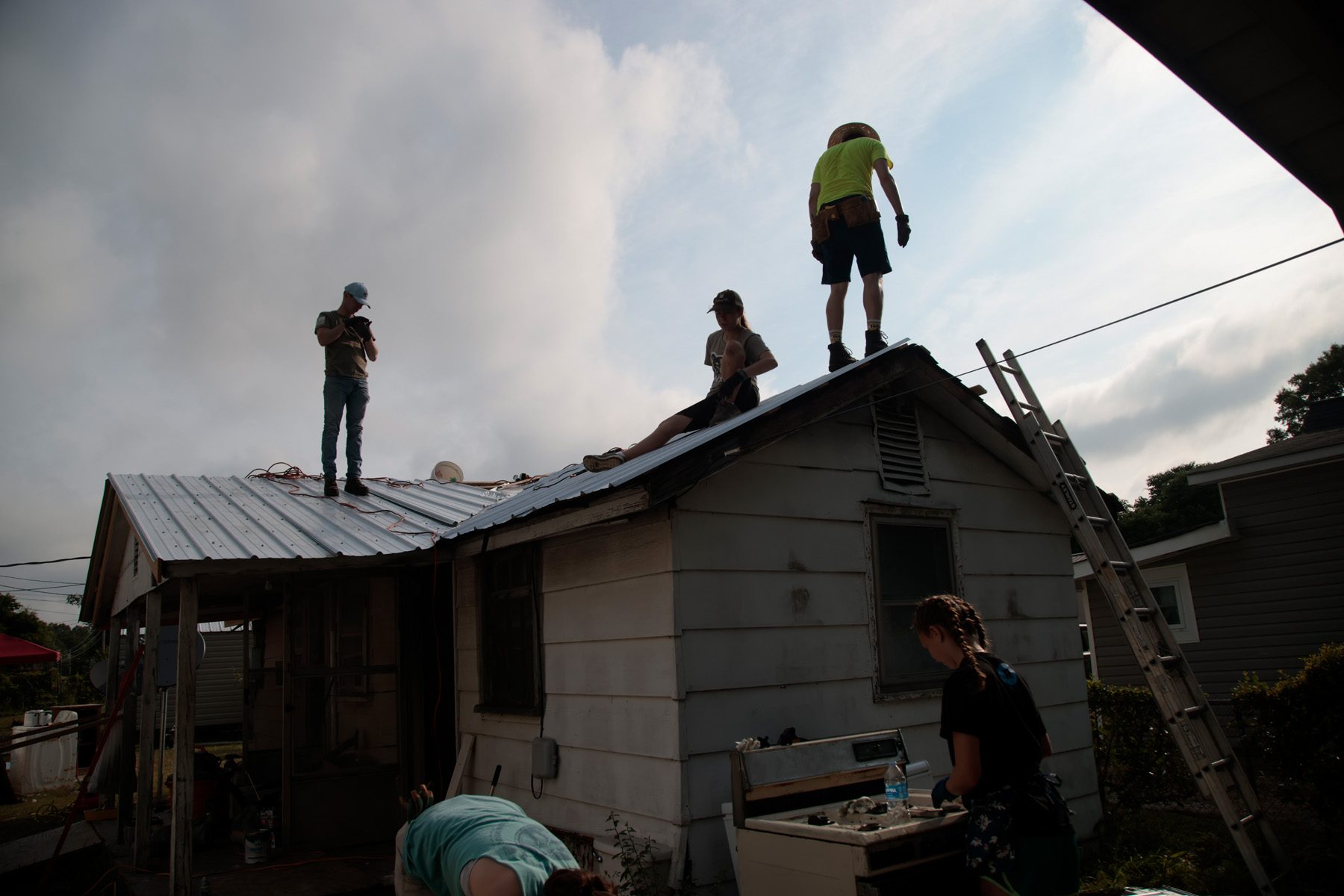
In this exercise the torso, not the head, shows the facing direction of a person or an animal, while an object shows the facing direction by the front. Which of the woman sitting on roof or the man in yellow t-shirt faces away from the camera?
the man in yellow t-shirt

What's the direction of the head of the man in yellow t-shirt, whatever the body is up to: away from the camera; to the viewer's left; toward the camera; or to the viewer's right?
away from the camera

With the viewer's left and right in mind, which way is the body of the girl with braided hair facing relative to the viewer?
facing away from the viewer and to the left of the viewer

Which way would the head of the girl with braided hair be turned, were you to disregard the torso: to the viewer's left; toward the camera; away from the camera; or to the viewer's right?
to the viewer's left

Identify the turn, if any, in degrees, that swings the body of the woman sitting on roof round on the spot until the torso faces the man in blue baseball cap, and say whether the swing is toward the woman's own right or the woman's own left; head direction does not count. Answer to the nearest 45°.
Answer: approximately 90° to the woman's own right

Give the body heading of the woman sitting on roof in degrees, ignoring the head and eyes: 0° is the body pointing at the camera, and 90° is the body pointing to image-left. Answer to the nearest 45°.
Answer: approximately 45°

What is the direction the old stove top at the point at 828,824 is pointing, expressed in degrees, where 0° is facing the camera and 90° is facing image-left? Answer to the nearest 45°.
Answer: approximately 315°
